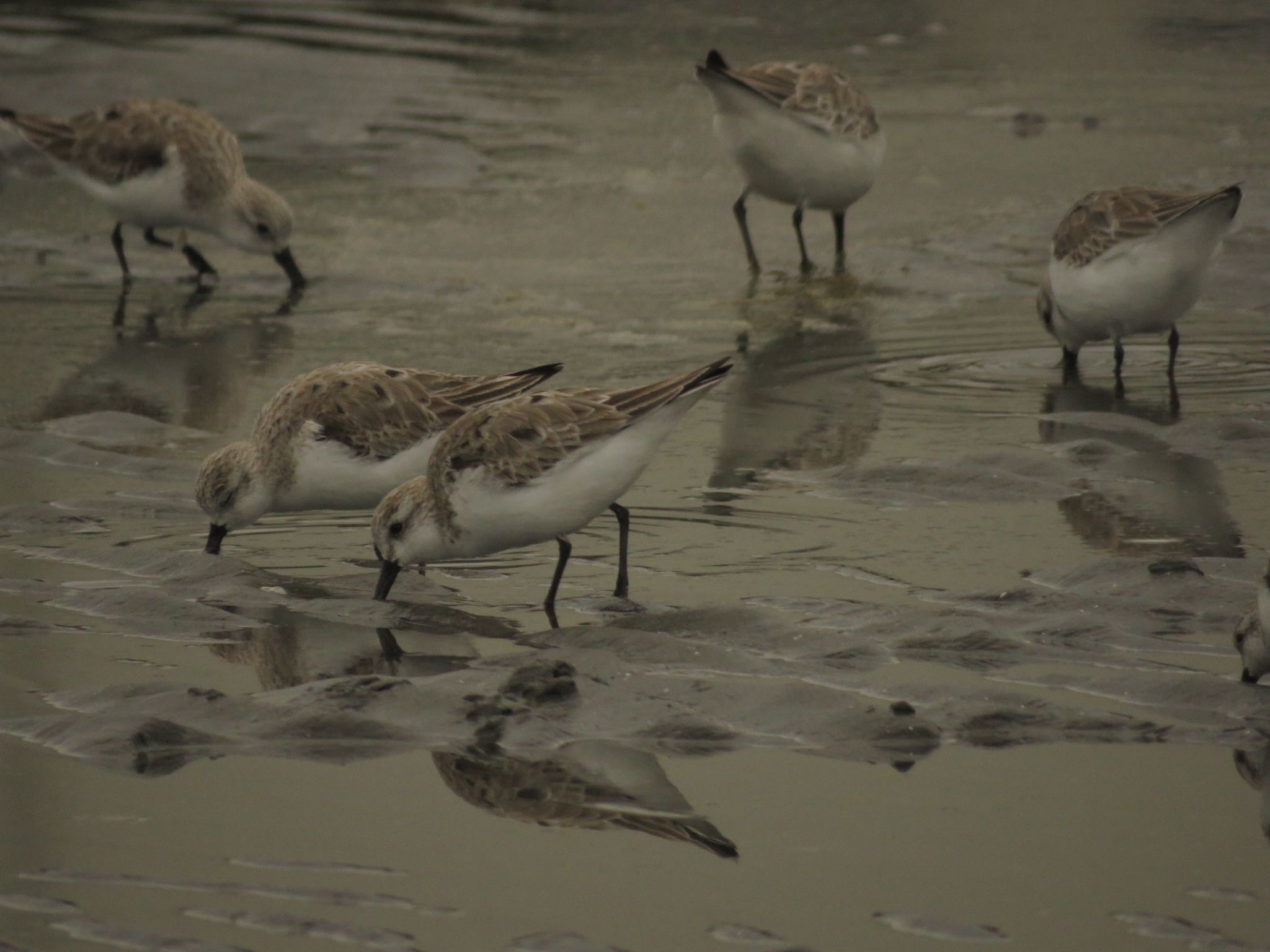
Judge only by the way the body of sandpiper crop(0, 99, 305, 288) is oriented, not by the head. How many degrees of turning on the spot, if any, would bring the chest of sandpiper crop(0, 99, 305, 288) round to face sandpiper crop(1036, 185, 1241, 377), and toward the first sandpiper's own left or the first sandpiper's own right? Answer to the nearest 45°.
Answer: approximately 45° to the first sandpiper's own right

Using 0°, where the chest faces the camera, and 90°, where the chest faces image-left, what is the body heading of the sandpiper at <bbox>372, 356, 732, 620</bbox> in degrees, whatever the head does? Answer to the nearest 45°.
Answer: approximately 90°

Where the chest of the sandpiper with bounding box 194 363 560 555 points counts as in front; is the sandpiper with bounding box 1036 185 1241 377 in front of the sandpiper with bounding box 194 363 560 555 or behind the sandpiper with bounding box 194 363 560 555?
behind

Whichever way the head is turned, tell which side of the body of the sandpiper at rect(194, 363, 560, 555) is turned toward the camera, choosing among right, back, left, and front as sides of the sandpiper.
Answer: left

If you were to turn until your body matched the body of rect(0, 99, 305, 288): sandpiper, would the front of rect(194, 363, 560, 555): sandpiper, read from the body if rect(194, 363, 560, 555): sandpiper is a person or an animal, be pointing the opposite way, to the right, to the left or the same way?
the opposite way

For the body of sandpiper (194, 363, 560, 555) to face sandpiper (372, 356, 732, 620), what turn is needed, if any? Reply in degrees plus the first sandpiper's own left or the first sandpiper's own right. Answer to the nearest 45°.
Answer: approximately 135° to the first sandpiper's own left

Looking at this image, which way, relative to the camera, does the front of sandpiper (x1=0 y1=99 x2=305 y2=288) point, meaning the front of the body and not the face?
to the viewer's right

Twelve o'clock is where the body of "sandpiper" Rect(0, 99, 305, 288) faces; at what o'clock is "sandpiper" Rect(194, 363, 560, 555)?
"sandpiper" Rect(194, 363, 560, 555) is roughly at 3 o'clock from "sandpiper" Rect(0, 99, 305, 288).

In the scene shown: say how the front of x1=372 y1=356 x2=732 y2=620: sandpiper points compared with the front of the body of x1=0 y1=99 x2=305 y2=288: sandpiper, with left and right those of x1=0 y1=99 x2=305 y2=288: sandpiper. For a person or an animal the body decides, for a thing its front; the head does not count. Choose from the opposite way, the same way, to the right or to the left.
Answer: the opposite way

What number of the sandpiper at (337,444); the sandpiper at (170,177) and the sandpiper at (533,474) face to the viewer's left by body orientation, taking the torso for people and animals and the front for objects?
2
